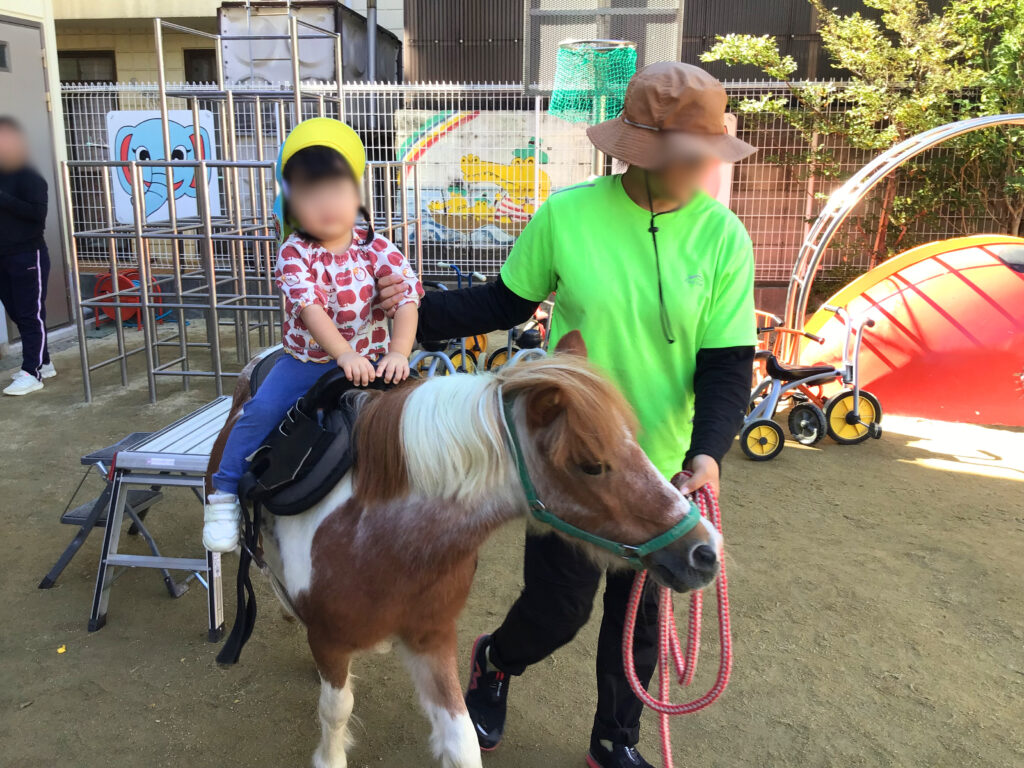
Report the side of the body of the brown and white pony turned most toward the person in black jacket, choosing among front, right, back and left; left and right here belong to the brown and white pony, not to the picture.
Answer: back

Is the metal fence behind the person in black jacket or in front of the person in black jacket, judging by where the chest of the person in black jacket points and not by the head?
behind

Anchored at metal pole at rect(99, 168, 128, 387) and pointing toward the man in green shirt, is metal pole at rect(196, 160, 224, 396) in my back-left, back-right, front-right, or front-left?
front-left

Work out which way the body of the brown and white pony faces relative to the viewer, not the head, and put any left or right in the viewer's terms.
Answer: facing the viewer and to the right of the viewer

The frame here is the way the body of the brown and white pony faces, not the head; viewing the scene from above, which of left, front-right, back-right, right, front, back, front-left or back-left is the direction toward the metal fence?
back-left

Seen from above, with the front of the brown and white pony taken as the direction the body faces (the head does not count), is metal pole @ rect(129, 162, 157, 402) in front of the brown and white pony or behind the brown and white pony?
behind

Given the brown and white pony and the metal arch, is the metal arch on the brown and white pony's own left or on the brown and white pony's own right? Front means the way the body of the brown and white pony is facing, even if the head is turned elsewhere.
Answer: on the brown and white pony's own left

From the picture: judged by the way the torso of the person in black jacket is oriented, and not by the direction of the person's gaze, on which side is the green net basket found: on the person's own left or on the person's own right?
on the person's own left

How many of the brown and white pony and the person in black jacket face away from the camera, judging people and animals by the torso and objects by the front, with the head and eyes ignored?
0

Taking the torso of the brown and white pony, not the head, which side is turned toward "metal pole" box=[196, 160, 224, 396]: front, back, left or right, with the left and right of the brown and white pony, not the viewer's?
back

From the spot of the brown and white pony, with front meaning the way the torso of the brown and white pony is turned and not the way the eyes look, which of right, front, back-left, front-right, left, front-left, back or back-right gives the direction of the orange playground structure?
left
